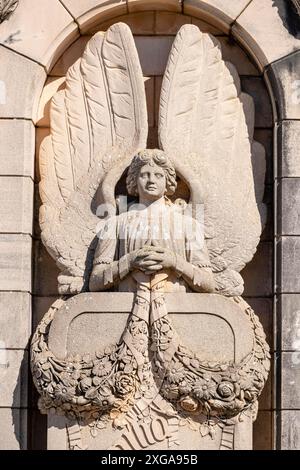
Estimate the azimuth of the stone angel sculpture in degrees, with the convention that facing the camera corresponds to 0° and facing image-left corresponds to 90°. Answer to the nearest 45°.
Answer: approximately 0°
